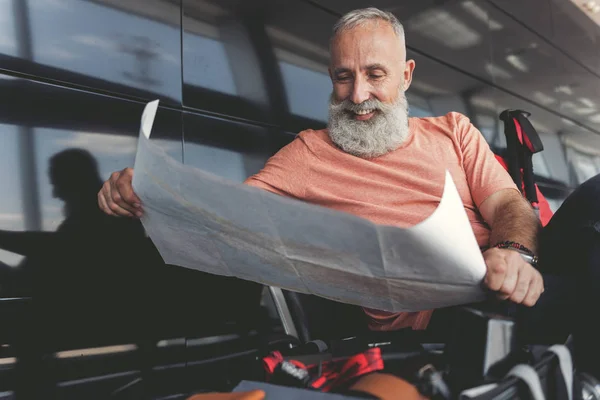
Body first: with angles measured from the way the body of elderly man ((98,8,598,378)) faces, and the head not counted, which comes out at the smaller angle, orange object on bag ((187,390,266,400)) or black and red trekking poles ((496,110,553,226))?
the orange object on bag

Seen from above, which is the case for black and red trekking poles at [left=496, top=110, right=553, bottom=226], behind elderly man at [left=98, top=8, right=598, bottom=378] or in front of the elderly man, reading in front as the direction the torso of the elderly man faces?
behind

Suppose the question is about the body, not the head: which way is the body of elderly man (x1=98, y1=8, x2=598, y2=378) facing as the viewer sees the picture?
toward the camera

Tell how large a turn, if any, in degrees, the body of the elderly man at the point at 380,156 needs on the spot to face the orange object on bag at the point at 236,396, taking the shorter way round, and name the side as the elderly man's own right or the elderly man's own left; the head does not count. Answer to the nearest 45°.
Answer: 0° — they already face it
